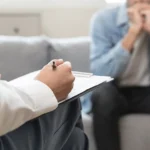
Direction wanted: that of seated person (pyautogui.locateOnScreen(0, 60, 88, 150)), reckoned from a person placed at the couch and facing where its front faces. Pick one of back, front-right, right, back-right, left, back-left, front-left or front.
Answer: front

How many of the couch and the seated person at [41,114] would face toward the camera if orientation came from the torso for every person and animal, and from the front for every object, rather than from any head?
1

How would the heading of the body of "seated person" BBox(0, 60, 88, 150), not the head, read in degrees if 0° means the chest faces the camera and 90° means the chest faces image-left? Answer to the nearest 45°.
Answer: approximately 270°

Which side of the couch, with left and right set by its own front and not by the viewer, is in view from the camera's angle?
front

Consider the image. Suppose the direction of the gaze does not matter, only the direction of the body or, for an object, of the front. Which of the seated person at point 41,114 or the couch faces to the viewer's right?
the seated person

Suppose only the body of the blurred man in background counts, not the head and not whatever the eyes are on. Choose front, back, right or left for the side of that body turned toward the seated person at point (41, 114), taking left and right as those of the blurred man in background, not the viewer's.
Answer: front

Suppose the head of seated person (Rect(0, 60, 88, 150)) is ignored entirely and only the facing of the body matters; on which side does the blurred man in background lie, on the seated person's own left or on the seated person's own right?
on the seated person's own left

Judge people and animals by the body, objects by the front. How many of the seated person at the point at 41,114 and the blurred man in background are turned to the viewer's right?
1
